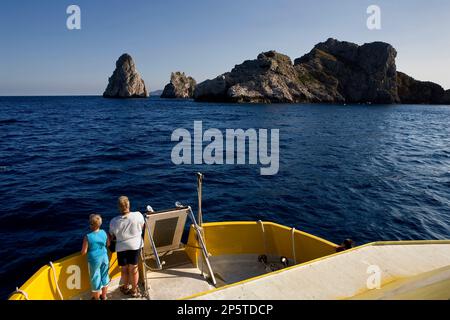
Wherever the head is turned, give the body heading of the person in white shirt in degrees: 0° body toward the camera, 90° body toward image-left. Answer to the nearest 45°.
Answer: approximately 180°
